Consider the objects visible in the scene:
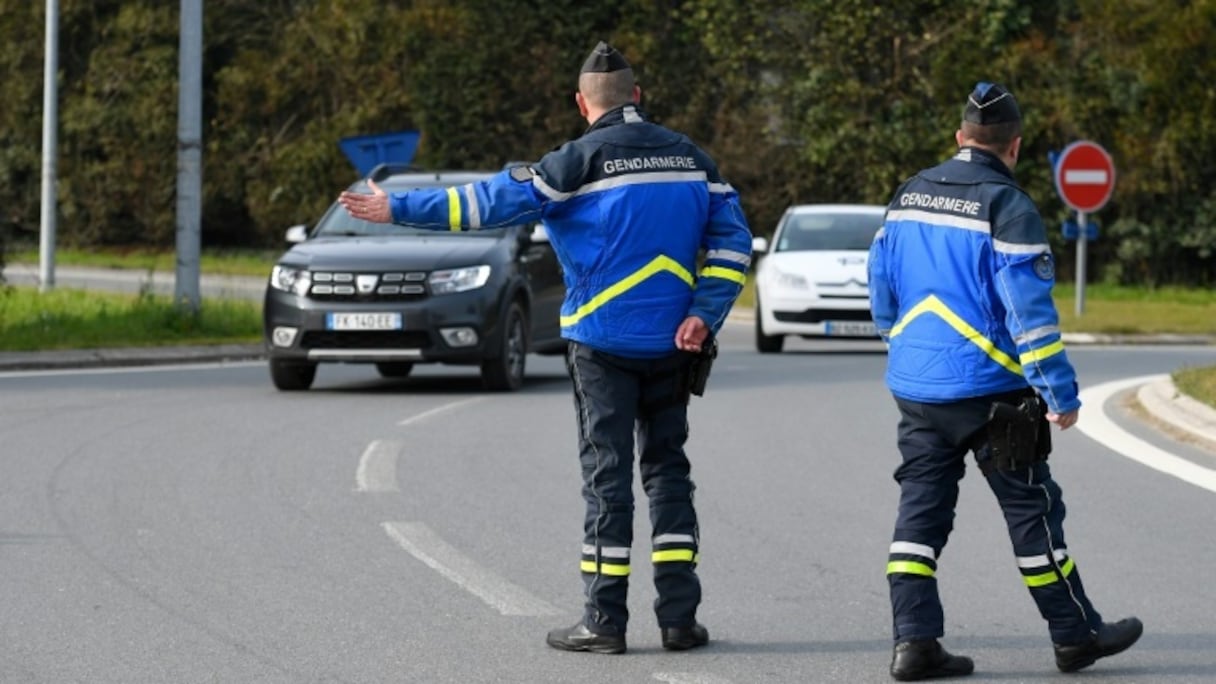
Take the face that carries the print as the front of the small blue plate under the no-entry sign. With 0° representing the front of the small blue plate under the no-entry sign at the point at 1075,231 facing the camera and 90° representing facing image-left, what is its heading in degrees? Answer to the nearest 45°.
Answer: approximately 0°

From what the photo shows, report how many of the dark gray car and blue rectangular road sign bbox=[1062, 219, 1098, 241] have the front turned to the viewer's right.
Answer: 0

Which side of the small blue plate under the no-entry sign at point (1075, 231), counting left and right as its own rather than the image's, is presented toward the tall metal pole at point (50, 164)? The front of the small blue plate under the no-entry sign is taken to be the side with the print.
right

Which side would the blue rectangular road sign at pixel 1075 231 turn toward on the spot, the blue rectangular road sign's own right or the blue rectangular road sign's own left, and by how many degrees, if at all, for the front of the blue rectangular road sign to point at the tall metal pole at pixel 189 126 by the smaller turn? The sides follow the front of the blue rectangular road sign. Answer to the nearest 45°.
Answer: approximately 45° to the blue rectangular road sign's own right

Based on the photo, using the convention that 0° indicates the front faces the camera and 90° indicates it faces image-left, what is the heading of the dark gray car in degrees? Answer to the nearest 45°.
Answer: approximately 45°

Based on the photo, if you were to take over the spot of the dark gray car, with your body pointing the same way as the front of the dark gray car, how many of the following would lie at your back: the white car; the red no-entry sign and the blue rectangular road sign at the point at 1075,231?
3

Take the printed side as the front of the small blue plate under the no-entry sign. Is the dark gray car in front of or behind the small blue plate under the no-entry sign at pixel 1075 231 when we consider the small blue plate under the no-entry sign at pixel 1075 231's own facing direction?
in front
